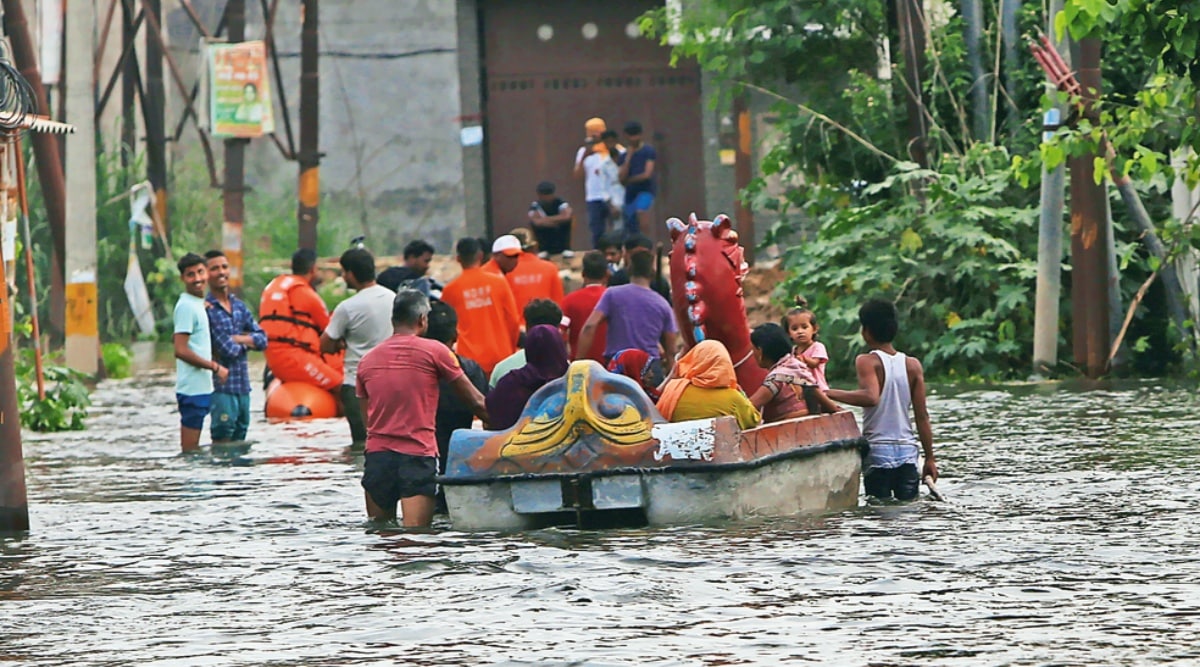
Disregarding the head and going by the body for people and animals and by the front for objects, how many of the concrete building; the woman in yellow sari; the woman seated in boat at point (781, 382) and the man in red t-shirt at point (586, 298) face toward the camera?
1

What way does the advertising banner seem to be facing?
toward the camera

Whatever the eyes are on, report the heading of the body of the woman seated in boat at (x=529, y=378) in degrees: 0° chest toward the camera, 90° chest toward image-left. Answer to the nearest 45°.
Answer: approximately 225°

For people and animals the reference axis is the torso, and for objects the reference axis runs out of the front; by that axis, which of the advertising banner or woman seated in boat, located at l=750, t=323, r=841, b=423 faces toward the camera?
the advertising banner

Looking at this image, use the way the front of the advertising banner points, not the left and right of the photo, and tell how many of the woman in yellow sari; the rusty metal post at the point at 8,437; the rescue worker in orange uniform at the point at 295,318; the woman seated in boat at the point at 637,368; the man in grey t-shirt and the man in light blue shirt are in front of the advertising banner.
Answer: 6

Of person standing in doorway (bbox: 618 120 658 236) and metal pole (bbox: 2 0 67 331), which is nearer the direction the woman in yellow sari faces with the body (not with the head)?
the person standing in doorway

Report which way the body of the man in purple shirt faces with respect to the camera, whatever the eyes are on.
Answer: away from the camera

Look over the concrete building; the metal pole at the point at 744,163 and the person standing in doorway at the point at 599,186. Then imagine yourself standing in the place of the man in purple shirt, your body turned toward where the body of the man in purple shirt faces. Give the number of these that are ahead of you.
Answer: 3

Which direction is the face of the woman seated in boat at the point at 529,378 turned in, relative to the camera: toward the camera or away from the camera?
away from the camera

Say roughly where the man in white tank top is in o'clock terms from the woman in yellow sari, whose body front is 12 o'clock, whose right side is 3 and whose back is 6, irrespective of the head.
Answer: The man in white tank top is roughly at 2 o'clock from the woman in yellow sari.

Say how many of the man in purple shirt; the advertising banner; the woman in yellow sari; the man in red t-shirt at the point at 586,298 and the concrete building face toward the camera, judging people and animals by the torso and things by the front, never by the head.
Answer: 2

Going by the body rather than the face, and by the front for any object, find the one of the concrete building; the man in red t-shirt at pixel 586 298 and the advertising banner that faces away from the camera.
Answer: the man in red t-shirt

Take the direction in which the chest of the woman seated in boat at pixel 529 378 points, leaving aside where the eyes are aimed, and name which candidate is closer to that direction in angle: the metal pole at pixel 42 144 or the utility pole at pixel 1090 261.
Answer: the utility pole

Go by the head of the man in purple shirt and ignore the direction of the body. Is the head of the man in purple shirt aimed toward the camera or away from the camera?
away from the camera

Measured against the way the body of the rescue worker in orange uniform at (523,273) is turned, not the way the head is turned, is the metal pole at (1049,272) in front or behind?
behind

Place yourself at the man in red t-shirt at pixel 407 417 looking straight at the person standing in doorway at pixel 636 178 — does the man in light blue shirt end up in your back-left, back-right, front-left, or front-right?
front-left

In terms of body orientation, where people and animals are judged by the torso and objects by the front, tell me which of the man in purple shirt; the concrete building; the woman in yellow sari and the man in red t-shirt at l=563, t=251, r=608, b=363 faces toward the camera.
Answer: the concrete building
